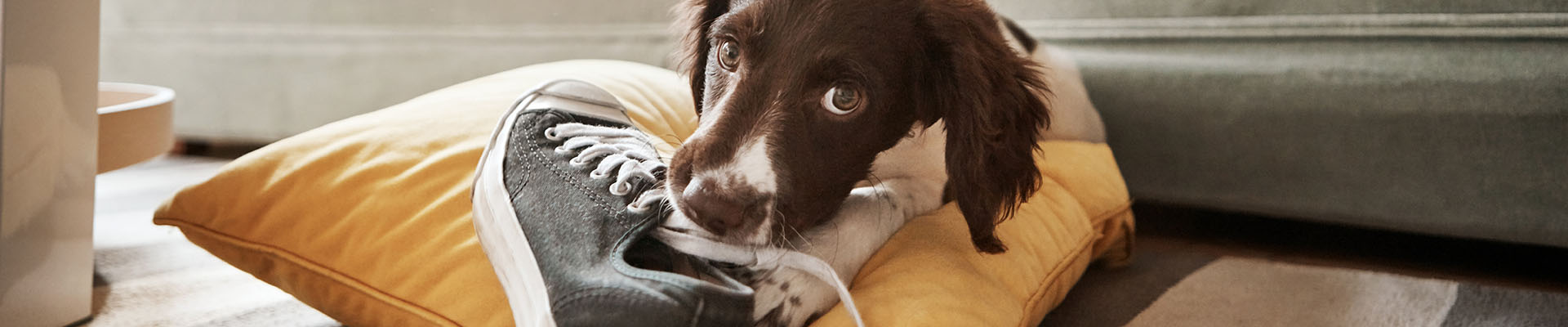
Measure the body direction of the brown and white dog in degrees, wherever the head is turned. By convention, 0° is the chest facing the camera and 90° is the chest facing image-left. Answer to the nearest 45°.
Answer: approximately 45°

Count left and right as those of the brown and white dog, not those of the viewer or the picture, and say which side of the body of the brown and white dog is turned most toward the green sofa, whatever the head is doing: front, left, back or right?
back

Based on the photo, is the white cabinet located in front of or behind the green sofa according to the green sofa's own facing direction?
in front
